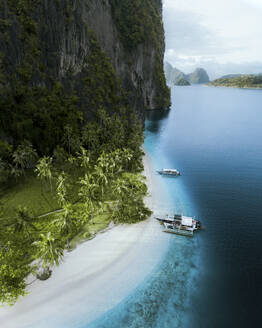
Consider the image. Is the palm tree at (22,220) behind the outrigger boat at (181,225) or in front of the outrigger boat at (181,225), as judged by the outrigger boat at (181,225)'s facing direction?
in front

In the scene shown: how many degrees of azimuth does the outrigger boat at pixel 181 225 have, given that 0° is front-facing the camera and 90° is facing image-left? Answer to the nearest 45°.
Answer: approximately 90°
